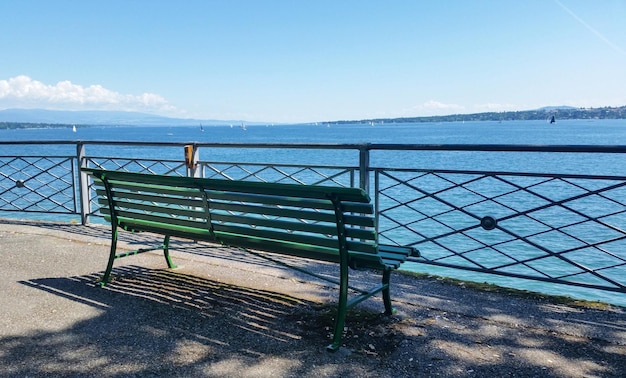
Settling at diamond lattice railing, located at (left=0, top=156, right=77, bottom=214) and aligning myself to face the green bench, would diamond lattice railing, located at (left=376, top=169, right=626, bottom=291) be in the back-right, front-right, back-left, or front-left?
front-left

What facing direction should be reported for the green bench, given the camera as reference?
facing away from the viewer and to the right of the viewer

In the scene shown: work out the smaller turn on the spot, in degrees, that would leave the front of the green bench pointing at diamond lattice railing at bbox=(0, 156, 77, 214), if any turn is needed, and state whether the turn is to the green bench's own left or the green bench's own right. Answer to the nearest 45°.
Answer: approximately 90° to the green bench's own left

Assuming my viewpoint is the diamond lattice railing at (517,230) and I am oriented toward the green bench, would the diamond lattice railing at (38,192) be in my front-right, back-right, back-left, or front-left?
front-right

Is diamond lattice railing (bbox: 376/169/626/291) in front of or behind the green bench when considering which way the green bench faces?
in front
